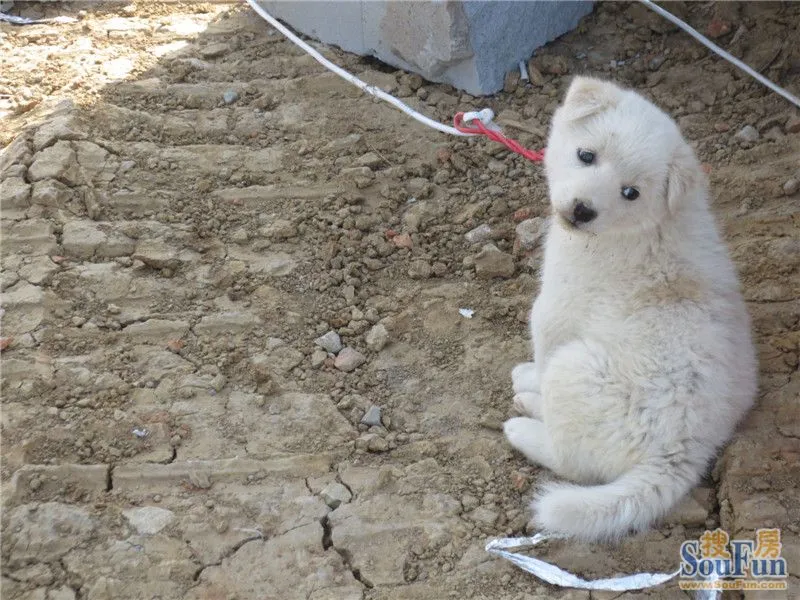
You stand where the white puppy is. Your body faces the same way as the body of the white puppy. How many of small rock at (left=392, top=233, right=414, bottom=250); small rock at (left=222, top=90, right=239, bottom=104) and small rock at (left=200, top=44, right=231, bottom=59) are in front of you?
3

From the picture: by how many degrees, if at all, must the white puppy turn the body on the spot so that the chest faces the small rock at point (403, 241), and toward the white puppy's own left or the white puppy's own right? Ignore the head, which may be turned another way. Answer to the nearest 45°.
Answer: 0° — it already faces it

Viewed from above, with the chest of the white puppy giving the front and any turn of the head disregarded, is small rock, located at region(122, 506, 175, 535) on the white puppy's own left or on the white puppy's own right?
on the white puppy's own left

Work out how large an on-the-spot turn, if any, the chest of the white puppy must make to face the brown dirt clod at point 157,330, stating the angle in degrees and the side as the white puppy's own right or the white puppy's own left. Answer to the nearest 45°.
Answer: approximately 45° to the white puppy's own left

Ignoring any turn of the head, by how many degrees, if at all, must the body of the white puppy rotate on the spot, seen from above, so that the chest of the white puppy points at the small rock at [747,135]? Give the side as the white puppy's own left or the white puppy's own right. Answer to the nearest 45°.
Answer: approximately 45° to the white puppy's own right

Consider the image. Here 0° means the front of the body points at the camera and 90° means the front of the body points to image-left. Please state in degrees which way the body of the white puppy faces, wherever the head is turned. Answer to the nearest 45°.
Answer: approximately 135°

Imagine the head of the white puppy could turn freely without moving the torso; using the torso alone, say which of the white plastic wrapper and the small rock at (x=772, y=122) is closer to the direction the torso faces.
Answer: the small rock

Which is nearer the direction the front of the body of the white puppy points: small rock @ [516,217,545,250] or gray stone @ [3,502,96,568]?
the small rock

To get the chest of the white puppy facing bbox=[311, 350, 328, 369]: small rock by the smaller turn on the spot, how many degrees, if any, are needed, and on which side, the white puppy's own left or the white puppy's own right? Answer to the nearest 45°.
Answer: approximately 45° to the white puppy's own left
